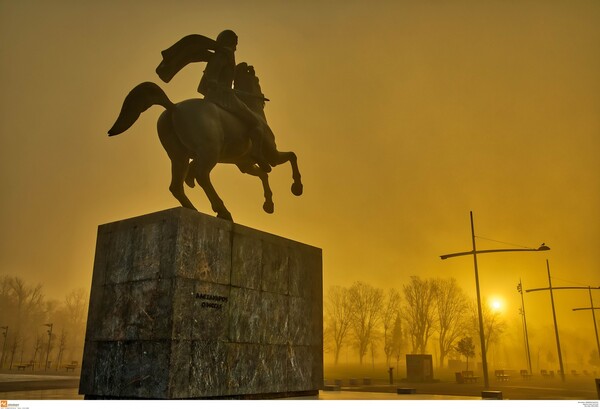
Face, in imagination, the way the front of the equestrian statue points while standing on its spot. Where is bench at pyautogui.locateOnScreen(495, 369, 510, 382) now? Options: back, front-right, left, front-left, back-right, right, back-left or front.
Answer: front

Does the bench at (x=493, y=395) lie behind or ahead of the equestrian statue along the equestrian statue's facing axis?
ahead

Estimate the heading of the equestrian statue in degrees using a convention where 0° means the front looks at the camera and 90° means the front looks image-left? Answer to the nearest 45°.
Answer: approximately 225°
